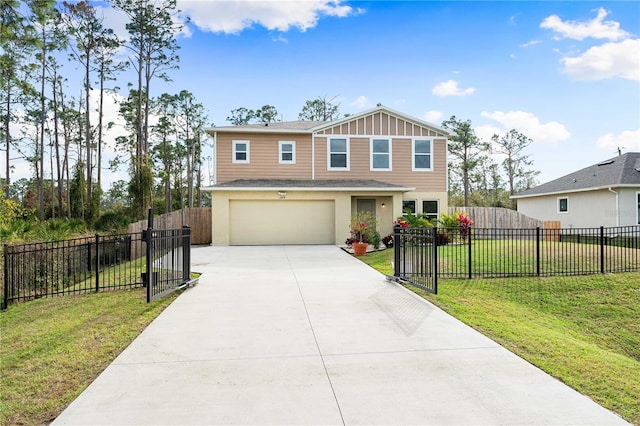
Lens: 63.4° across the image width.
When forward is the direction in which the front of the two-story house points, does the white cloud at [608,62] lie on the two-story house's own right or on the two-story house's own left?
on the two-story house's own left

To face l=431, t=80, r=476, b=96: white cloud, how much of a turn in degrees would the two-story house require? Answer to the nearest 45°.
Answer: approximately 135° to its left

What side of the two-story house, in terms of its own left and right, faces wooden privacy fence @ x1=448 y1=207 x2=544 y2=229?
left

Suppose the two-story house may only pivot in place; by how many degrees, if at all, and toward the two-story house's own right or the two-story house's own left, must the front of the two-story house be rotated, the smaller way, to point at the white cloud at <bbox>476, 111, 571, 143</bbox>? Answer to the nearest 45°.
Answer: approximately 135° to the two-story house's own left

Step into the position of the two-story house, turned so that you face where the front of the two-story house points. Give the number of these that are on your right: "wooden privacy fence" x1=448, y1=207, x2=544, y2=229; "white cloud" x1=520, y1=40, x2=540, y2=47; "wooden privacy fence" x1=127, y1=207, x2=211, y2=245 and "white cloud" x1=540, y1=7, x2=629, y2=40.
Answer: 1

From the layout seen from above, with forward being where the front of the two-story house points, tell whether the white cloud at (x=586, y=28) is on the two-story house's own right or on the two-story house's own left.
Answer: on the two-story house's own left

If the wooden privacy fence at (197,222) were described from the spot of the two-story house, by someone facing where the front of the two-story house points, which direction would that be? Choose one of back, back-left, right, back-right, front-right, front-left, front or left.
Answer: right

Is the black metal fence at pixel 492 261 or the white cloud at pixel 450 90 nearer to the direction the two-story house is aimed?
the black metal fence

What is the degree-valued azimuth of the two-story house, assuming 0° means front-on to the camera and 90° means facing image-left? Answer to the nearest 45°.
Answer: approximately 0°
